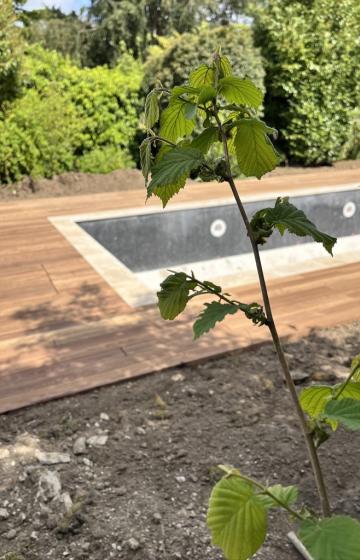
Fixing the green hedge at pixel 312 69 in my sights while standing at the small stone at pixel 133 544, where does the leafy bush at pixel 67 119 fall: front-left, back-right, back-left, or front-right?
front-left

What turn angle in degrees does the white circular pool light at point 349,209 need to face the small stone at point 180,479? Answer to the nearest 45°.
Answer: approximately 45° to its right

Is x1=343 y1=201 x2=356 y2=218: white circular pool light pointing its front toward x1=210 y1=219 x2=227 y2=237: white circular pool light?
no

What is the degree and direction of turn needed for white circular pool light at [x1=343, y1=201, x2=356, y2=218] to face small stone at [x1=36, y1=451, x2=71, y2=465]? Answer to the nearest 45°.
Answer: approximately 45° to its right

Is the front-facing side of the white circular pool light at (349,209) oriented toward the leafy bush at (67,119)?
no

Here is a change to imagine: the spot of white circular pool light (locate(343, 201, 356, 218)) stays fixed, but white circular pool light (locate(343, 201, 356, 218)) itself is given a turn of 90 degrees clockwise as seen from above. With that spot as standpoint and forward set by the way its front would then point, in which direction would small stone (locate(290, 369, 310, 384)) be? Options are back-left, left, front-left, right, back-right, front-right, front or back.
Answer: front-left

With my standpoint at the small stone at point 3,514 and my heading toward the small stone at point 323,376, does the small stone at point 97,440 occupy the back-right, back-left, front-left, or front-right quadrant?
front-left

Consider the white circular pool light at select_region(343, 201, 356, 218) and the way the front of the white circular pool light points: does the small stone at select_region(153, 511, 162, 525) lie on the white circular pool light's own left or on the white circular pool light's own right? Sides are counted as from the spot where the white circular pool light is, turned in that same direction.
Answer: on the white circular pool light's own right

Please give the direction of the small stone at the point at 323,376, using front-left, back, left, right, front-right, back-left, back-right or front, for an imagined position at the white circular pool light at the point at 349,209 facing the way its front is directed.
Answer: front-right

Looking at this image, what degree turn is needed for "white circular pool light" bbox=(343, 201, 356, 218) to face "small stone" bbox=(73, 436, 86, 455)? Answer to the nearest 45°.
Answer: approximately 45° to its right

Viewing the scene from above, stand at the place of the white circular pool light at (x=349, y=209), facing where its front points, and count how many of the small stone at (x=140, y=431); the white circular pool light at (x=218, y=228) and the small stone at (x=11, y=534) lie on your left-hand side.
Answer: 0

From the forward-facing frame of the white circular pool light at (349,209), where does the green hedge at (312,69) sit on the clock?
The green hedge is roughly at 7 o'clock from the white circular pool light.

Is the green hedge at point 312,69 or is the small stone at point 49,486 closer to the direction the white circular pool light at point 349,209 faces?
the small stone

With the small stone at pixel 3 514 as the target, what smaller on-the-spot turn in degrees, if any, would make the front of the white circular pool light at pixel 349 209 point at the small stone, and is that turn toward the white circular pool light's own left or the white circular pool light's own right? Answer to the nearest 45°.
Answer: approximately 45° to the white circular pool light's own right

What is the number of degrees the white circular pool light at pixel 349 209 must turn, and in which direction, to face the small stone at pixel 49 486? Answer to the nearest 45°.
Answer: approximately 45° to its right

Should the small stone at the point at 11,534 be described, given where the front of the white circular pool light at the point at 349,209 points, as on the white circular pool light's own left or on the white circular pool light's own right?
on the white circular pool light's own right

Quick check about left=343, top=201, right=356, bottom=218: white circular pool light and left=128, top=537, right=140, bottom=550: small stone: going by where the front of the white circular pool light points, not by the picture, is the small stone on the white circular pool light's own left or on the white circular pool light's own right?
on the white circular pool light's own right
